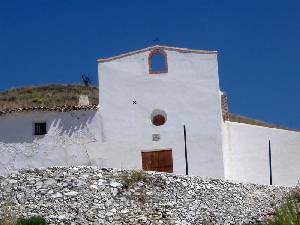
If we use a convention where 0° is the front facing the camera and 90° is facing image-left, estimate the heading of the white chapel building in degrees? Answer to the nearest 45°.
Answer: approximately 0°
